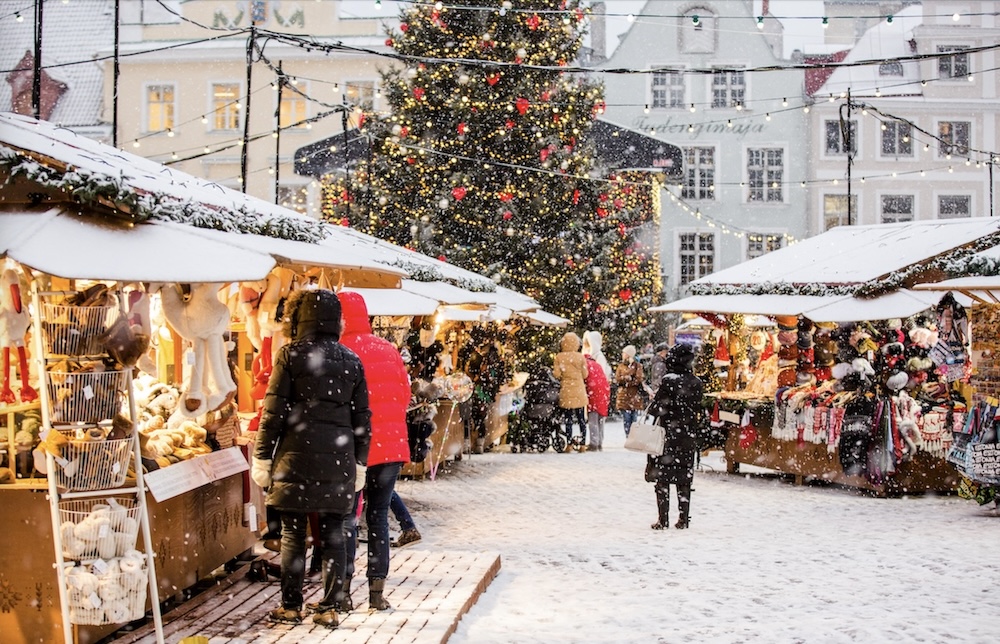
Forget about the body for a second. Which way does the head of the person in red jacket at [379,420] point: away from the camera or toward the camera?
away from the camera

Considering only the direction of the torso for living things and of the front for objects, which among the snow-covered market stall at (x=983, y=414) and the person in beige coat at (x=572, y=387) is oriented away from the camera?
the person in beige coat

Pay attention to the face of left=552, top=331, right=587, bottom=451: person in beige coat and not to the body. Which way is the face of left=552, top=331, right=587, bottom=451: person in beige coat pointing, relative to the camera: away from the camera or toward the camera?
away from the camera

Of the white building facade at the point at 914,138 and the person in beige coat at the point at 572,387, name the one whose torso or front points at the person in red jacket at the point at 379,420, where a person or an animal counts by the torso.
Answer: the white building facade

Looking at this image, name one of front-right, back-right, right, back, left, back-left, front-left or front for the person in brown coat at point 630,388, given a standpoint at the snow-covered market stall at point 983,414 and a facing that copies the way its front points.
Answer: right

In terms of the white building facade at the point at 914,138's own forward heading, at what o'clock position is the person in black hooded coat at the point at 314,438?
The person in black hooded coat is roughly at 12 o'clock from the white building facade.

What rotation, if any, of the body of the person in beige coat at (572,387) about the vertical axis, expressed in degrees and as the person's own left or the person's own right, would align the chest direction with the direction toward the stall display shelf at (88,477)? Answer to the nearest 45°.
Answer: approximately 180°

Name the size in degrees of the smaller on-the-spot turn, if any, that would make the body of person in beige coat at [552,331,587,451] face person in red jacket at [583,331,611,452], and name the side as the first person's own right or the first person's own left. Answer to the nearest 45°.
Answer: approximately 45° to the first person's own right

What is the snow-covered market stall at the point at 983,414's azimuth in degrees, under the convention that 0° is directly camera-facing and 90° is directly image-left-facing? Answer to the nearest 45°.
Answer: approximately 45°

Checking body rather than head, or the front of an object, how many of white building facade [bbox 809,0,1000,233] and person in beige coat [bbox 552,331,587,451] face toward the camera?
1

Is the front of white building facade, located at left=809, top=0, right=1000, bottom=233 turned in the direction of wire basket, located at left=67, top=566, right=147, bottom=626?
yes

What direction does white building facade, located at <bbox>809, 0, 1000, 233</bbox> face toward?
toward the camera

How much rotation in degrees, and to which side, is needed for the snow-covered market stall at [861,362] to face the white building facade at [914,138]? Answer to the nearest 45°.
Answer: approximately 135° to its right

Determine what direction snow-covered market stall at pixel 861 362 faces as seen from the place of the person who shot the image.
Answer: facing the viewer and to the left of the viewer

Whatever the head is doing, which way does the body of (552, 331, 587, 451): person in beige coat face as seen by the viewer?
away from the camera

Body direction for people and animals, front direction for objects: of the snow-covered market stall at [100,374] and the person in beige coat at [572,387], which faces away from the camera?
the person in beige coat

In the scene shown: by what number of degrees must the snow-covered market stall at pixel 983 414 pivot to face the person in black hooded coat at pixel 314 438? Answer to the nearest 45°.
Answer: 0° — it already faces them

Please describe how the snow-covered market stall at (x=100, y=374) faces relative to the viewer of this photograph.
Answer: facing the viewer and to the right of the viewer
